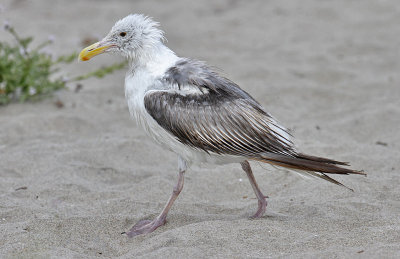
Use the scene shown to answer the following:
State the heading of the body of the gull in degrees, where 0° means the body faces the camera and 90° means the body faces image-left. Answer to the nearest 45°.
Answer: approximately 90°
